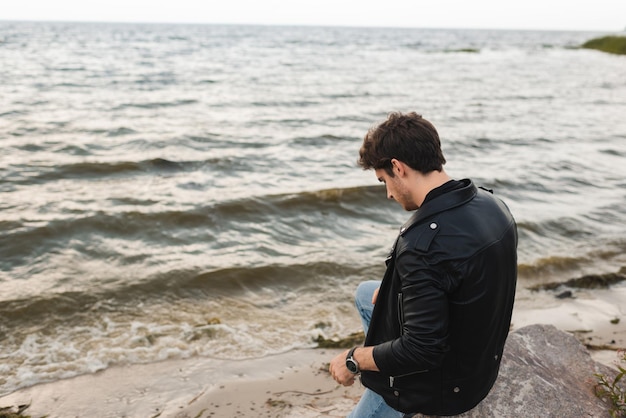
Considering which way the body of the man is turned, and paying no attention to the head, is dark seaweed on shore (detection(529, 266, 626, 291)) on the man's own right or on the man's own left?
on the man's own right

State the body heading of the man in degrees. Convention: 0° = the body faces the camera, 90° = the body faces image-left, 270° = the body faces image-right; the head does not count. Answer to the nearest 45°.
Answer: approximately 135°
